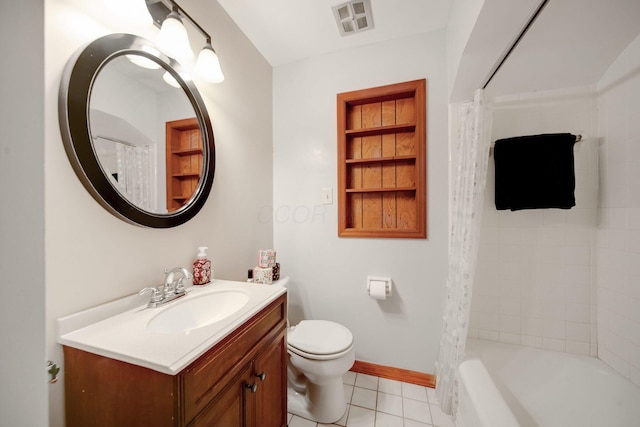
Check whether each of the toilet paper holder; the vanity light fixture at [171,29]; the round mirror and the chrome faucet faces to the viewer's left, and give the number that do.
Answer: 0

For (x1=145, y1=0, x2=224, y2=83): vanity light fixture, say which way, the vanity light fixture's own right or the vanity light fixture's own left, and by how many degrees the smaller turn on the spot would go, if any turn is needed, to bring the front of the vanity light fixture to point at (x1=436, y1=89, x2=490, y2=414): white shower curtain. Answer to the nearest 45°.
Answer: approximately 45° to the vanity light fixture's own left

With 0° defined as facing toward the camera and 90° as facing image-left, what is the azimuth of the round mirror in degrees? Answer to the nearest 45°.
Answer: approximately 315°

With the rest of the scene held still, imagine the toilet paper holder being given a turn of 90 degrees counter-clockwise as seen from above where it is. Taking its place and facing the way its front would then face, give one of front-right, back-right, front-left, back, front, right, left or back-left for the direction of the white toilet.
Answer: back-right

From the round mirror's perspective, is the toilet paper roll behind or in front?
in front

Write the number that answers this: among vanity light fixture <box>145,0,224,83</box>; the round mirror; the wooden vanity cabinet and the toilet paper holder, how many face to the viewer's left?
0

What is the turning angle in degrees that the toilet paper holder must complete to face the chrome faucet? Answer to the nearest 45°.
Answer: approximately 45° to its right

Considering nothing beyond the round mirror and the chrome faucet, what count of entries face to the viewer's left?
0

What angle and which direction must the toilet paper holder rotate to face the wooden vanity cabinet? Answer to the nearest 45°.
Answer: approximately 45° to its right

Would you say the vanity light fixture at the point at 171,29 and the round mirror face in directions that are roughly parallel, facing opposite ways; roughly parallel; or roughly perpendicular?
roughly parallel

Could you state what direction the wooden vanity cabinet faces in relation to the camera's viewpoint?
facing the viewer and to the right of the viewer

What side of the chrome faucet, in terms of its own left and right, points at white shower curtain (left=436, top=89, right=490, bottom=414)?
front

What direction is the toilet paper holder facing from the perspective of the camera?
toward the camera

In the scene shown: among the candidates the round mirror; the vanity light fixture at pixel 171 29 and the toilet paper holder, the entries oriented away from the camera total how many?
0

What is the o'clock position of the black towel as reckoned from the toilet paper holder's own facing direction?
The black towel is roughly at 9 o'clock from the toilet paper holder.
